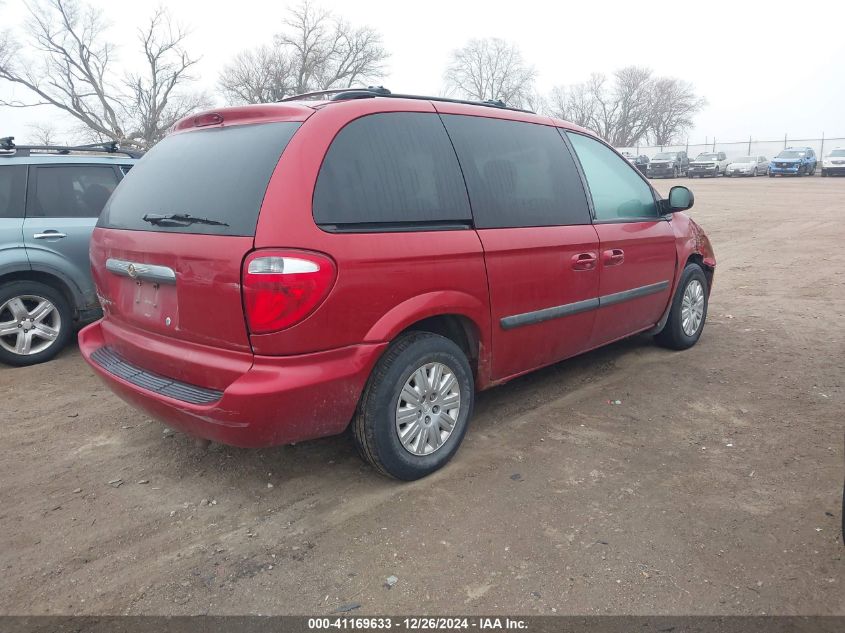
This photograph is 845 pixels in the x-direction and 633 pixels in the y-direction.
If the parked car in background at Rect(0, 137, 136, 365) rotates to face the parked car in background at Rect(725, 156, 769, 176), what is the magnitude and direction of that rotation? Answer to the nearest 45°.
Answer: approximately 45° to its left

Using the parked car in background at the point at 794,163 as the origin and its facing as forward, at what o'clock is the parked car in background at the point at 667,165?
the parked car in background at the point at 667,165 is roughly at 2 o'clock from the parked car in background at the point at 794,163.

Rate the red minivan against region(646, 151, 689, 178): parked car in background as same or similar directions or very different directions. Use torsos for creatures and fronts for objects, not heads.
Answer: very different directions

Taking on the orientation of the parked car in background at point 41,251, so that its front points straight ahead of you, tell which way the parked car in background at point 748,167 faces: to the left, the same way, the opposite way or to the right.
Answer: the opposite way

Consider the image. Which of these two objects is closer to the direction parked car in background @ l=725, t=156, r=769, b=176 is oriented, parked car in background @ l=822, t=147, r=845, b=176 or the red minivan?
the red minivan

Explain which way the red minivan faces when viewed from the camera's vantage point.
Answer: facing away from the viewer and to the right of the viewer

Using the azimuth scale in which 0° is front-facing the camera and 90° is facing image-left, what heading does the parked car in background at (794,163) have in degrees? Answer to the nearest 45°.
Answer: approximately 45°

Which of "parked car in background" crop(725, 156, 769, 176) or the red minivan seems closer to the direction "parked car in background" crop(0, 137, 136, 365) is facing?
the parked car in background

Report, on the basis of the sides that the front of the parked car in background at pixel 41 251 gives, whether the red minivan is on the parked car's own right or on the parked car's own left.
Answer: on the parked car's own right

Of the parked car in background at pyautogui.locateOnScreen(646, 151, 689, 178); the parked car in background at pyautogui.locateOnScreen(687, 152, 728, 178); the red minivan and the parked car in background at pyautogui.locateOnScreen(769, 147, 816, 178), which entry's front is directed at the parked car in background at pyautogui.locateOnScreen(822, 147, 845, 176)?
the red minivan

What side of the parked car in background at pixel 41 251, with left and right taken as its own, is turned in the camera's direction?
right

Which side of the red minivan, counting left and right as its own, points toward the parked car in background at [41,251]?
left
